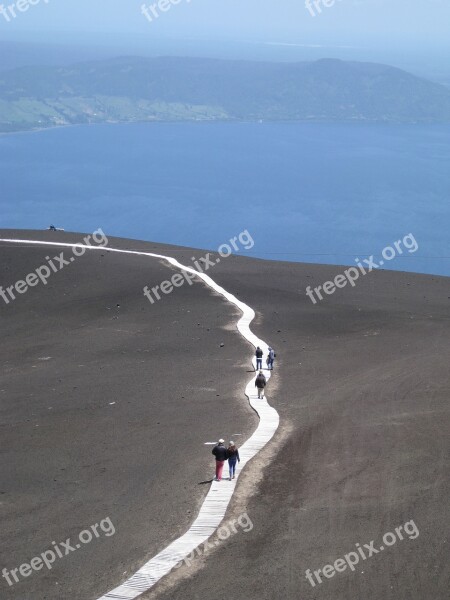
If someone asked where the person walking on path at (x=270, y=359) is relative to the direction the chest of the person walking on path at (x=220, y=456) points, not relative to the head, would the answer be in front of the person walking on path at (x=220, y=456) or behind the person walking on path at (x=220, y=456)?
in front

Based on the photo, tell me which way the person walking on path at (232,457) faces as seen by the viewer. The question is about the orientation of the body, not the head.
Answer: away from the camera

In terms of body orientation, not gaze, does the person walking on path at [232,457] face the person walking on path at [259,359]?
yes

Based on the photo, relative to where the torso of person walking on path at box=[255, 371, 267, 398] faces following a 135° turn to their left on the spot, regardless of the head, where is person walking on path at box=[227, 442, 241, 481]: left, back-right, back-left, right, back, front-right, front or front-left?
front-left

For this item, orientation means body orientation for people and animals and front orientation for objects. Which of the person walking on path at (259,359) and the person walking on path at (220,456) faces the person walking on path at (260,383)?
the person walking on path at (220,456)

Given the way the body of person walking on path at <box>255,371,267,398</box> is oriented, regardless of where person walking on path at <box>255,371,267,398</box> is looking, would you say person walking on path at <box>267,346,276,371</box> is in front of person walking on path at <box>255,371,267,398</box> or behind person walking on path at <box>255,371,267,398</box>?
in front

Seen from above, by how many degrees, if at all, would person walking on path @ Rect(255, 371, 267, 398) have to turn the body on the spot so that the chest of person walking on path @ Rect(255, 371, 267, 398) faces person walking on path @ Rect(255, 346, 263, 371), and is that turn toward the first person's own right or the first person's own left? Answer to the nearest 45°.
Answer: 0° — they already face them

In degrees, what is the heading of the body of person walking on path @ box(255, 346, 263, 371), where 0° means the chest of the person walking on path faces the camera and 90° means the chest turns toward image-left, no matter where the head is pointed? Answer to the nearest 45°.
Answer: approximately 180°

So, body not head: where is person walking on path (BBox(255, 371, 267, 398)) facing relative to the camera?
away from the camera

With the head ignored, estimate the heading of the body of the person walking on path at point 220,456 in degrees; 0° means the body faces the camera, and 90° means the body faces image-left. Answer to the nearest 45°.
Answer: approximately 180°

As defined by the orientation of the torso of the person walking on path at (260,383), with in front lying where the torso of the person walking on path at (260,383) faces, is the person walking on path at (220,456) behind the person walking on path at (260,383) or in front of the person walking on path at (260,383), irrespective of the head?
behind
